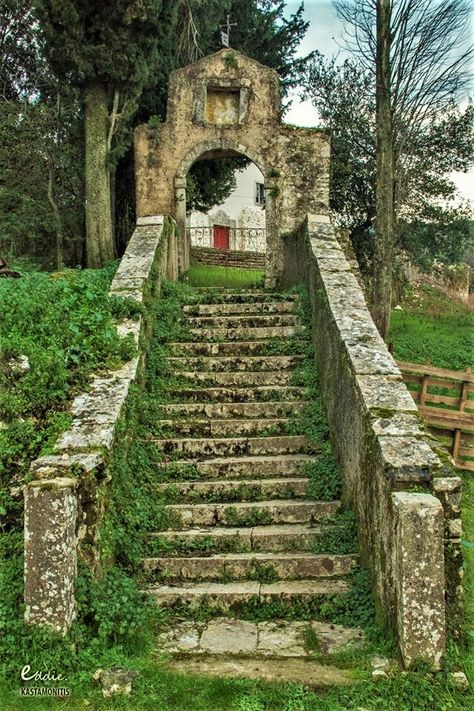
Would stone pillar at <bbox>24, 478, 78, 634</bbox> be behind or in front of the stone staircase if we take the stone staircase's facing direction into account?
in front

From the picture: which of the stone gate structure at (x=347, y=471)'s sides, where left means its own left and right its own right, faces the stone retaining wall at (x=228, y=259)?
back

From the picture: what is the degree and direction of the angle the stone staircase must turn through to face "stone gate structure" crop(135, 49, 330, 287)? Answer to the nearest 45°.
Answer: approximately 180°

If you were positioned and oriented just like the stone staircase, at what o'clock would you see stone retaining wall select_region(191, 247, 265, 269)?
The stone retaining wall is roughly at 6 o'clock from the stone staircase.

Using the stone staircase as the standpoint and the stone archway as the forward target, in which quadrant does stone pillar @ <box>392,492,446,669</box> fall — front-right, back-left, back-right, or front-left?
back-right

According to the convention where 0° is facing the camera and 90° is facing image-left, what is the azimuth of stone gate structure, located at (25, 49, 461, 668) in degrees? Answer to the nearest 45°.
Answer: approximately 0°

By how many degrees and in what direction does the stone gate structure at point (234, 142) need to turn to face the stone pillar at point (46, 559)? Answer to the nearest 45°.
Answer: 0° — it already faces it

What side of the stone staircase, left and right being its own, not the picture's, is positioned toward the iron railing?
back
